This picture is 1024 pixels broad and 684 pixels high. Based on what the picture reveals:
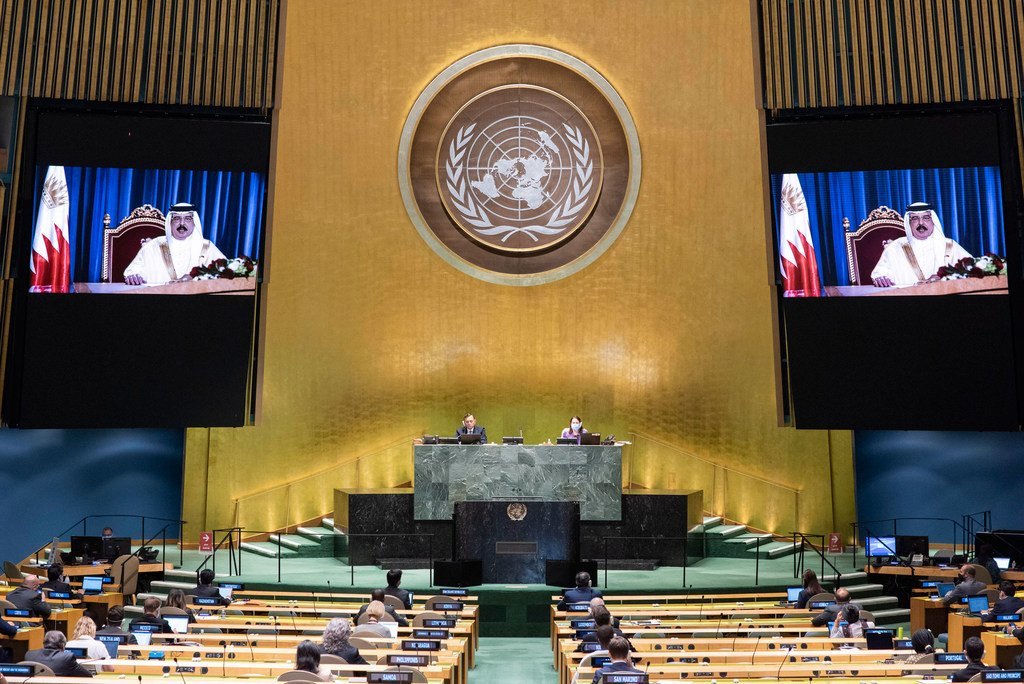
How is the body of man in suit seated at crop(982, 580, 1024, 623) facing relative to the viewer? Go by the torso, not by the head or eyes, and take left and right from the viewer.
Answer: facing away from the viewer and to the left of the viewer

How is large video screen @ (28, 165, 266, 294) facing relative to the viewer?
toward the camera

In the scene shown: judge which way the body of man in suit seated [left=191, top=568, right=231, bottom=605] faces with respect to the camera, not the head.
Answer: away from the camera

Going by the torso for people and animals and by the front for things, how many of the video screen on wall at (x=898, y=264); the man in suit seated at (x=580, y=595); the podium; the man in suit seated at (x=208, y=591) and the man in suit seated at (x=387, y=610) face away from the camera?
3

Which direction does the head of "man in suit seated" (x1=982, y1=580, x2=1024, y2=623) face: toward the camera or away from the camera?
away from the camera

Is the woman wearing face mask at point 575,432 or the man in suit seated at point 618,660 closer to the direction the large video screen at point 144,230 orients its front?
the man in suit seated

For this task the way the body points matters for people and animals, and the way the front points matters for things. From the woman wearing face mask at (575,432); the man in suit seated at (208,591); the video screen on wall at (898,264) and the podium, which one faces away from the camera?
the man in suit seated

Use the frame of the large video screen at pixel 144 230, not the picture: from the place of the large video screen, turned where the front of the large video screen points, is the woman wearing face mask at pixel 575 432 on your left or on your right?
on your left

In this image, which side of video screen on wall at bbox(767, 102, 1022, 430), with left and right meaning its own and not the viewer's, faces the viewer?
front

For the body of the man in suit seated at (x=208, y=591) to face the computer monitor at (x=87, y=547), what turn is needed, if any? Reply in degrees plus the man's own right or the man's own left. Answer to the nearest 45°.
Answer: approximately 45° to the man's own left

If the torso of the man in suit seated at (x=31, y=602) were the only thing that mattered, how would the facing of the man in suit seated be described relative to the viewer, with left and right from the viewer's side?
facing away from the viewer and to the right of the viewer

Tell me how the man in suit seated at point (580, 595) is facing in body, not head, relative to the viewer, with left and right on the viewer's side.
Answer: facing away from the viewer

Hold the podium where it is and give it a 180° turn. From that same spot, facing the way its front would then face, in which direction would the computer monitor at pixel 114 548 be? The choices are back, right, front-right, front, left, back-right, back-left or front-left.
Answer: left

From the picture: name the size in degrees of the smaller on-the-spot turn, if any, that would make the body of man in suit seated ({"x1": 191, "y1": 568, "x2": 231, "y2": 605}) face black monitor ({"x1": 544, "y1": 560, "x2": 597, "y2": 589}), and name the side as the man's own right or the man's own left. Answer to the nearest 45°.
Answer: approximately 90° to the man's own right

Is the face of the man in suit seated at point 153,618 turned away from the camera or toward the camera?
away from the camera

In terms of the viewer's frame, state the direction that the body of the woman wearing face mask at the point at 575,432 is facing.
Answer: toward the camera
